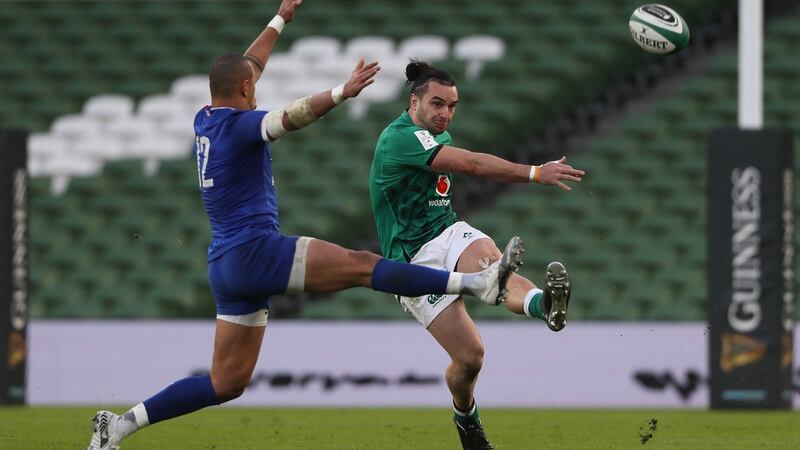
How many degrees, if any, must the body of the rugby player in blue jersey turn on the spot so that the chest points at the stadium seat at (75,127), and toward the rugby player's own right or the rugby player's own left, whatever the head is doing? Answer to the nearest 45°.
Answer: approximately 45° to the rugby player's own left

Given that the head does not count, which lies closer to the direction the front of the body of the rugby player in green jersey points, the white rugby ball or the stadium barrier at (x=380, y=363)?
the white rugby ball

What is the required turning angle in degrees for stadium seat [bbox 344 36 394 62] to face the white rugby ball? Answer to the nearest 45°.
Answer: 0° — it already faces it

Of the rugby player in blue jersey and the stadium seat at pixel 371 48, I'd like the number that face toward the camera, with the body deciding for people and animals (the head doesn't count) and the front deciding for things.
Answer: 1

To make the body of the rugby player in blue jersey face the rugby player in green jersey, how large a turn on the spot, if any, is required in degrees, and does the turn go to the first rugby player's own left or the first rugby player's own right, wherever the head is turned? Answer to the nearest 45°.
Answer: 0° — they already face them

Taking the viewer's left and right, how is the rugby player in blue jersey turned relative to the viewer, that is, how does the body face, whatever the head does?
facing away from the viewer and to the right of the viewer

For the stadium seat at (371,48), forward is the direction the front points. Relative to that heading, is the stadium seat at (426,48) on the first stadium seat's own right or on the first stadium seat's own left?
on the first stadium seat's own left

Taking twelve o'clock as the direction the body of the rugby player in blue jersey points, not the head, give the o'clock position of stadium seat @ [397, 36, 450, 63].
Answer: The stadium seat is roughly at 11 o'clock from the rugby player in blue jersey.

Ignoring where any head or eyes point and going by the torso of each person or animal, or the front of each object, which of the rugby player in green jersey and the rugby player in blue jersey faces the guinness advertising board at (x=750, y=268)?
the rugby player in blue jersey

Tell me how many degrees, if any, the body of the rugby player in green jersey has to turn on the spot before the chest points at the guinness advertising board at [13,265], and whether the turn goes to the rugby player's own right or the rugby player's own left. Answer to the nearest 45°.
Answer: approximately 180°

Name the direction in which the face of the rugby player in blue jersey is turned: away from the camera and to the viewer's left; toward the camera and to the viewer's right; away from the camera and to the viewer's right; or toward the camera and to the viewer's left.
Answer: away from the camera and to the viewer's right

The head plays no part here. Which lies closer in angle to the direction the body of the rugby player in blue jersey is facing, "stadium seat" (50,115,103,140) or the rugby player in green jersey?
the rugby player in green jersey
